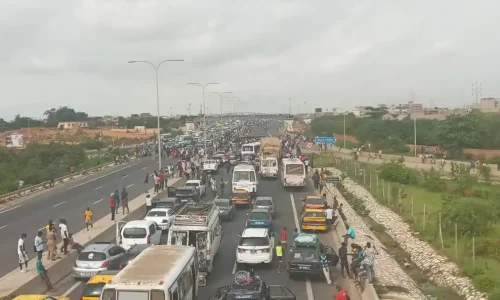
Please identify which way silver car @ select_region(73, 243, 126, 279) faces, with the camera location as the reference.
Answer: facing away from the viewer and to the right of the viewer

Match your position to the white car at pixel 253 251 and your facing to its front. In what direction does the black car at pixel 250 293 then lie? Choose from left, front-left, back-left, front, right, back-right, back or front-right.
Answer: back

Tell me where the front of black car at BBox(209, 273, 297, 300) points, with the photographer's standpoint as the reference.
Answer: facing away from the viewer

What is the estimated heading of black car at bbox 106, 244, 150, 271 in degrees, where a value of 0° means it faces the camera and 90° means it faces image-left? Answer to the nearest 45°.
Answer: approximately 225°

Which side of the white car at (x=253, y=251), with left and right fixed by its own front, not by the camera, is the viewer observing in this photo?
back

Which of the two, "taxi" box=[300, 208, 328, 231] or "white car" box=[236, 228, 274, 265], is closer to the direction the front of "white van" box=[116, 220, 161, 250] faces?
the taxi

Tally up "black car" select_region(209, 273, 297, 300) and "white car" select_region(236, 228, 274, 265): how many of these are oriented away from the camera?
2

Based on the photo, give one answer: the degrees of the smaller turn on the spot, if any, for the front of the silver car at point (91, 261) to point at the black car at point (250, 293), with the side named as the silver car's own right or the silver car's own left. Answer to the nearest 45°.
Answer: approximately 90° to the silver car's own right

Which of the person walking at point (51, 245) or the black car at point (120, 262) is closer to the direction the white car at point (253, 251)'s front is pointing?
the person walking

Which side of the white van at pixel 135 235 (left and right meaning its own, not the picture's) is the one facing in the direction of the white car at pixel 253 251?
right

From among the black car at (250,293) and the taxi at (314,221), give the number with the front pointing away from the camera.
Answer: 2
